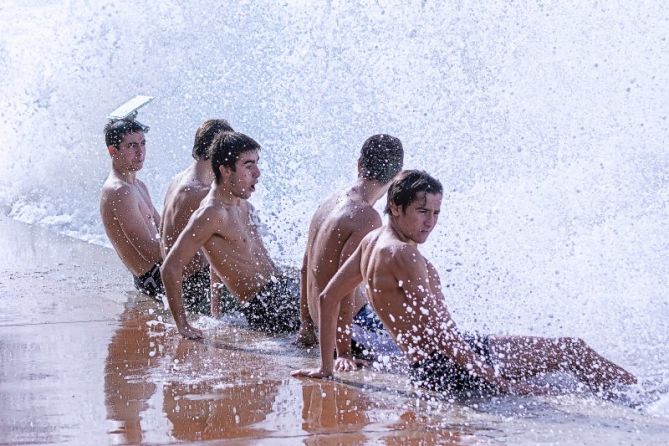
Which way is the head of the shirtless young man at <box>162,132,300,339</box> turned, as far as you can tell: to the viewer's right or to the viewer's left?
to the viewer's right

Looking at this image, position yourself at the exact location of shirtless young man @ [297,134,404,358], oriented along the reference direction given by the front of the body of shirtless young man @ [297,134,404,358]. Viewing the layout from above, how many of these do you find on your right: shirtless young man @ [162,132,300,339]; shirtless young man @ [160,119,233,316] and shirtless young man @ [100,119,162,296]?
0

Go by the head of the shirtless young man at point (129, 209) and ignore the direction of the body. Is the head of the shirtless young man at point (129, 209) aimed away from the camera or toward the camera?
toward the camera

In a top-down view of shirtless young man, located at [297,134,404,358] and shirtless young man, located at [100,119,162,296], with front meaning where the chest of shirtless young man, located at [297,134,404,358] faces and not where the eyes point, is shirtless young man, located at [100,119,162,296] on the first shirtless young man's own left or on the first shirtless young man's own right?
on the first shirtless young man's own left

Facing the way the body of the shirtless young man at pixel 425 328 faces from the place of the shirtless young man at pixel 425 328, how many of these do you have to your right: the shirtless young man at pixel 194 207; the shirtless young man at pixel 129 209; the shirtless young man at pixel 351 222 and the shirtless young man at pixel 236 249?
0

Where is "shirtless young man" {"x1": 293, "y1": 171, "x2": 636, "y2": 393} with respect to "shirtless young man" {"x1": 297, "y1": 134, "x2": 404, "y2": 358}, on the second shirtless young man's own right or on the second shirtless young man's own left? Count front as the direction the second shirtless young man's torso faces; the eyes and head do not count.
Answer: on the second shirtless young man's own right

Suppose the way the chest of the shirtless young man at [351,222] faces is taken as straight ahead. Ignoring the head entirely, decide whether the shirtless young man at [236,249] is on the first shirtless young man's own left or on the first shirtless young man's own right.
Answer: on the first shirtless young man's own left

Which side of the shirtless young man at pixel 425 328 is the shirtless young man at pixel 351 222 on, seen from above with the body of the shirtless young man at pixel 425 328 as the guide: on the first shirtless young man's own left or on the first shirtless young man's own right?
on the first shirtless young man's own left

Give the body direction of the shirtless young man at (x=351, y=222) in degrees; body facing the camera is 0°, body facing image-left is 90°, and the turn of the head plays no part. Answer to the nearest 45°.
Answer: approximately 225°

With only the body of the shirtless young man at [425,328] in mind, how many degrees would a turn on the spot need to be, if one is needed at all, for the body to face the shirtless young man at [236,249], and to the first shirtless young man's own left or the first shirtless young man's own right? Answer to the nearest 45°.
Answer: approximately 135° to the first shirtless young man's own left

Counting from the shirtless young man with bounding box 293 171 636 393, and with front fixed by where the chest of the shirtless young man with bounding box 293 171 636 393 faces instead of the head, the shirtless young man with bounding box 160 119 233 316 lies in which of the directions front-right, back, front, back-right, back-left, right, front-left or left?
back-left

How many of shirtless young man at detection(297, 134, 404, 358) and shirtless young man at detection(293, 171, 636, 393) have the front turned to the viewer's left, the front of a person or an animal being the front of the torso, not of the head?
0

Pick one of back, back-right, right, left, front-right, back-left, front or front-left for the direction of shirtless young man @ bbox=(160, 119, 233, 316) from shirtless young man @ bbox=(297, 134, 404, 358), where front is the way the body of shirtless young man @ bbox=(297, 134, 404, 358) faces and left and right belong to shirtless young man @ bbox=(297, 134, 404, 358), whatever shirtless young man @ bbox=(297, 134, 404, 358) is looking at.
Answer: left

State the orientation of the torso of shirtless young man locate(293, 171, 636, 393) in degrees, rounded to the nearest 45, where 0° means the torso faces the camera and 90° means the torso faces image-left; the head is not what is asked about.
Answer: approximately 270°

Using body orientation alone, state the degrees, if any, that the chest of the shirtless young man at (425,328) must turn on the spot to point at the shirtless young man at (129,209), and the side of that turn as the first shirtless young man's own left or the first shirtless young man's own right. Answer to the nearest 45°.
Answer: approximately 135° to the first shirtless young man's own left
